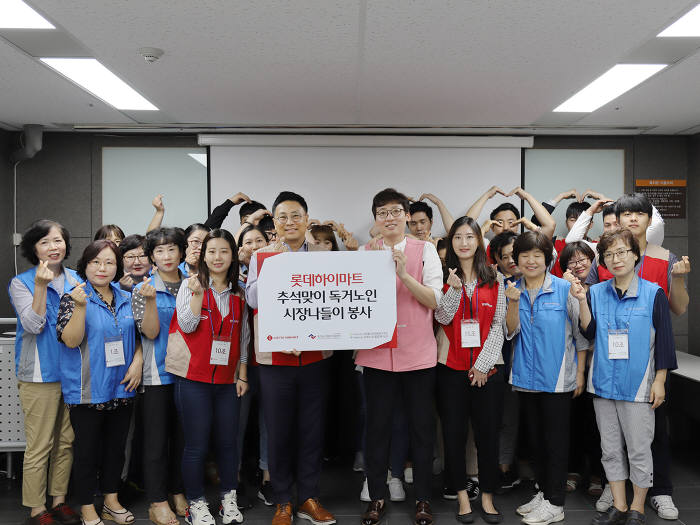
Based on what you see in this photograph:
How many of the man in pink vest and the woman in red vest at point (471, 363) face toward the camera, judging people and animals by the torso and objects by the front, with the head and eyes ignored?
2

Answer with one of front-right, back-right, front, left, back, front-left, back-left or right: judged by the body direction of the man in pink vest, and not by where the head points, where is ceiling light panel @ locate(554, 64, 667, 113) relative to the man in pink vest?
back-left

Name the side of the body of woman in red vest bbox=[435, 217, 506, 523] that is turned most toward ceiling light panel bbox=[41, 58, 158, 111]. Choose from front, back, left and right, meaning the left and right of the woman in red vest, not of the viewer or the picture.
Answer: right

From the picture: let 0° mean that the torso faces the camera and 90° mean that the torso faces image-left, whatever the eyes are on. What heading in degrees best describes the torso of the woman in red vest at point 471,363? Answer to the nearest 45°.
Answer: approximately 0°

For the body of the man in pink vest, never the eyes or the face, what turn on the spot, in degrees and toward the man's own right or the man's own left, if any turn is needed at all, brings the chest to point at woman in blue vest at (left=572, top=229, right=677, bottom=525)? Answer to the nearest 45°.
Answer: approximately 90° to the man's own left

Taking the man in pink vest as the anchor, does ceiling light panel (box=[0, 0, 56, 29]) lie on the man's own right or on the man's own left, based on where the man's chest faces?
on the man's own right
